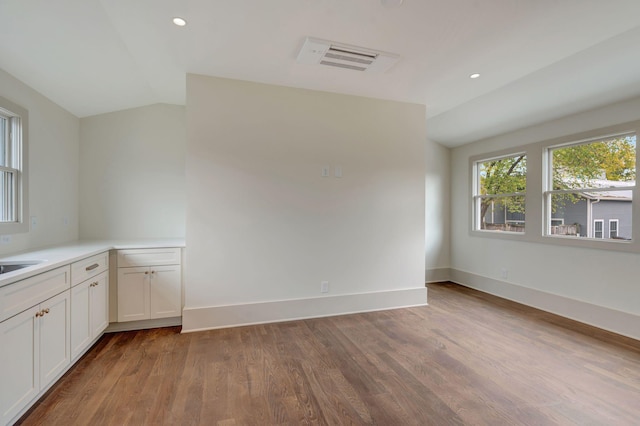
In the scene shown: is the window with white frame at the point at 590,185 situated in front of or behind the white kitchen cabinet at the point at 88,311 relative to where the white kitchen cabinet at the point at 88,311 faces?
in front

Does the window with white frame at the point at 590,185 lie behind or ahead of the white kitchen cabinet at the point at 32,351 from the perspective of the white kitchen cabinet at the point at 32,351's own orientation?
ahead

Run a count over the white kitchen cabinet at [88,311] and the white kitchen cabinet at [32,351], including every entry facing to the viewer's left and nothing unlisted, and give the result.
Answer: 0

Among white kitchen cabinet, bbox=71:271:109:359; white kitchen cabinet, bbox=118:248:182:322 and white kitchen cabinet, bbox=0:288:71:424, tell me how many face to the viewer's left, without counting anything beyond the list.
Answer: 0

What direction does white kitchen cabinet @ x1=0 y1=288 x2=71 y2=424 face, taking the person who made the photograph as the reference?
facing the viewer and to the right of the viewer

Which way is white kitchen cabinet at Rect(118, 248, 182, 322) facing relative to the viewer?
toward the camera

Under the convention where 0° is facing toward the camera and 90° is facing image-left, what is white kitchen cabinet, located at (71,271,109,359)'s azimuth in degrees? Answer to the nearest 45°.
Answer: approximately 315°

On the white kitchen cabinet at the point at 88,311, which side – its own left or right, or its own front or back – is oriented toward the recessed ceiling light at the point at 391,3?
front

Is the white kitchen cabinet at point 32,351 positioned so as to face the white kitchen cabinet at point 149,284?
no

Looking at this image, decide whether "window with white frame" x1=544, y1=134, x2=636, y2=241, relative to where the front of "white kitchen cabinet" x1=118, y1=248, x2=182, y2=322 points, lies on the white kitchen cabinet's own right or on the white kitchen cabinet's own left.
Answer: on the white kitchen cabinet's own left

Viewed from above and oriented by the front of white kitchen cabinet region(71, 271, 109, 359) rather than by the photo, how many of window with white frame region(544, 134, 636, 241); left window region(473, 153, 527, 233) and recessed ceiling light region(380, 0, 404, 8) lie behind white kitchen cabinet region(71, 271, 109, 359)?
0

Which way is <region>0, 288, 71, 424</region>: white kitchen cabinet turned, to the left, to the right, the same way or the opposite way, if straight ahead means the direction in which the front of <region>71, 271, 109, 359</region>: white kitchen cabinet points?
the same way

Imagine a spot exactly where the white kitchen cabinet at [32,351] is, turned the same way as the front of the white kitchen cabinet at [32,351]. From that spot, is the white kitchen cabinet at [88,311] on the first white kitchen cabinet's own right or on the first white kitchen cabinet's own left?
on the first white kitchen cabinet's own left

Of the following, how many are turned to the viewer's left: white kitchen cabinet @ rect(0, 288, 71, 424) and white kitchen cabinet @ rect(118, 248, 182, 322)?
0

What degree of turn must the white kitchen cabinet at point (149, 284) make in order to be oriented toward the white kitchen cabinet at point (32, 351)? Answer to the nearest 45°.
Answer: approximately 45° to its right
